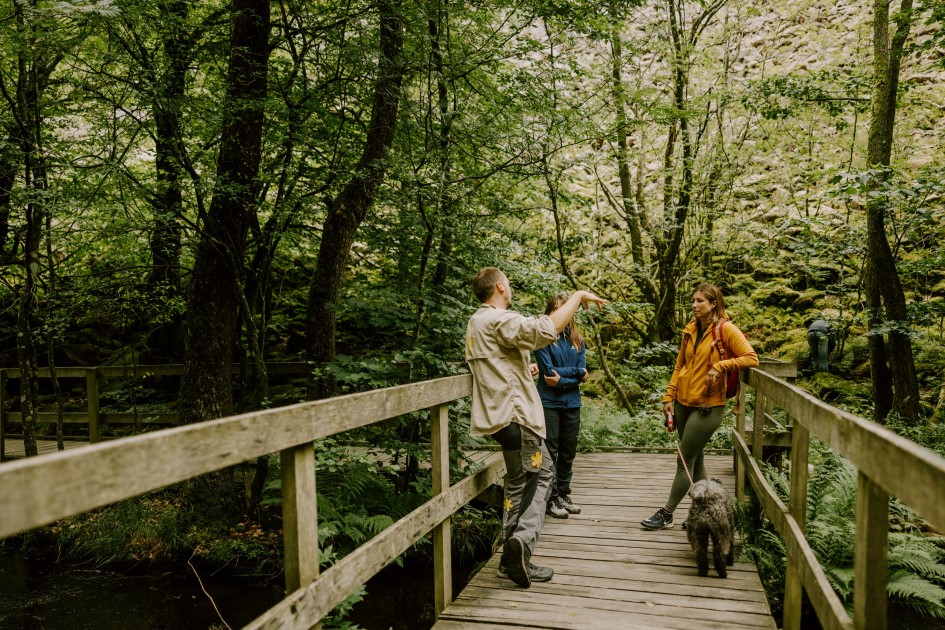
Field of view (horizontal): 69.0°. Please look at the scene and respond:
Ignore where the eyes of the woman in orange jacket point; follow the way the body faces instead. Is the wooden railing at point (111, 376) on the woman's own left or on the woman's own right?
on the woman's own right

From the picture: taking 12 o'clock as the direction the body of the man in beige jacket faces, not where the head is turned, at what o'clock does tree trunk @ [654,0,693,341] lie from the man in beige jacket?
The tree trunk is roughly at 11 o'clock from the man in beige jacket.

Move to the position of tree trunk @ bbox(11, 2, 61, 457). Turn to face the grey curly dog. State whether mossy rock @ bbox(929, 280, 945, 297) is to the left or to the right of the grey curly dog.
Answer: left

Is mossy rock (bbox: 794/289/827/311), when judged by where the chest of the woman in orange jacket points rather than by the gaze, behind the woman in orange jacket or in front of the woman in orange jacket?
behind

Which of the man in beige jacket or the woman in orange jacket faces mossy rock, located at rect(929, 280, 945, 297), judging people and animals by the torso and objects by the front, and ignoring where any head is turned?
the man in beige jacket

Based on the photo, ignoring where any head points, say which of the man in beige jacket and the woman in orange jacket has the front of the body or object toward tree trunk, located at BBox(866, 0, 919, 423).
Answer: the man in beige jacket

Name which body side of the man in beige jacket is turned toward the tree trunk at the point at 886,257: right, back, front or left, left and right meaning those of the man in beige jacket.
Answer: front

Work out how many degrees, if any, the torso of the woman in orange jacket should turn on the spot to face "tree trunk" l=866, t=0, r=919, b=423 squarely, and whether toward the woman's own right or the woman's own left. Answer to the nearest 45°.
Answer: approximately 180°

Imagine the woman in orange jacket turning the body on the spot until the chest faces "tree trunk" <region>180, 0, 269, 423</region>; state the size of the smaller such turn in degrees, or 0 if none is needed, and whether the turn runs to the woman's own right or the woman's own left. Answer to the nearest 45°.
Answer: approximately 45° to the woman's own right

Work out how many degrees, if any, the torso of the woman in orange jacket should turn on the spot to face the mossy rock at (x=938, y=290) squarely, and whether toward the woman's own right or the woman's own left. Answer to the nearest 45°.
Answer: approximately 180°

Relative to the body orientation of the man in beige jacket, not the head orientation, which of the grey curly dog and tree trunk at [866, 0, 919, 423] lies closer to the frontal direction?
the tree trunk

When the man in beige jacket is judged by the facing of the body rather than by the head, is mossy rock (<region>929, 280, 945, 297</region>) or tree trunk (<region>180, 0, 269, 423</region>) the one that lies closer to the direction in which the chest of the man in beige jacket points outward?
the mossy rock

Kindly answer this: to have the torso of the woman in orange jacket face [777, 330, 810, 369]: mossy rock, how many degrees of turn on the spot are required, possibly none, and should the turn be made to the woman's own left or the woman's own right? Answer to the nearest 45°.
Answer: approximately 135° to the woman's own right

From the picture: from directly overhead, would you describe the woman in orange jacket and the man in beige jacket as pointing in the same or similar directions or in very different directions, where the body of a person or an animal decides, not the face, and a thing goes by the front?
very different directions

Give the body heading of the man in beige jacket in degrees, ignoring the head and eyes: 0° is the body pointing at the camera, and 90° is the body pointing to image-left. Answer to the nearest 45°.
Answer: approximately 225°
